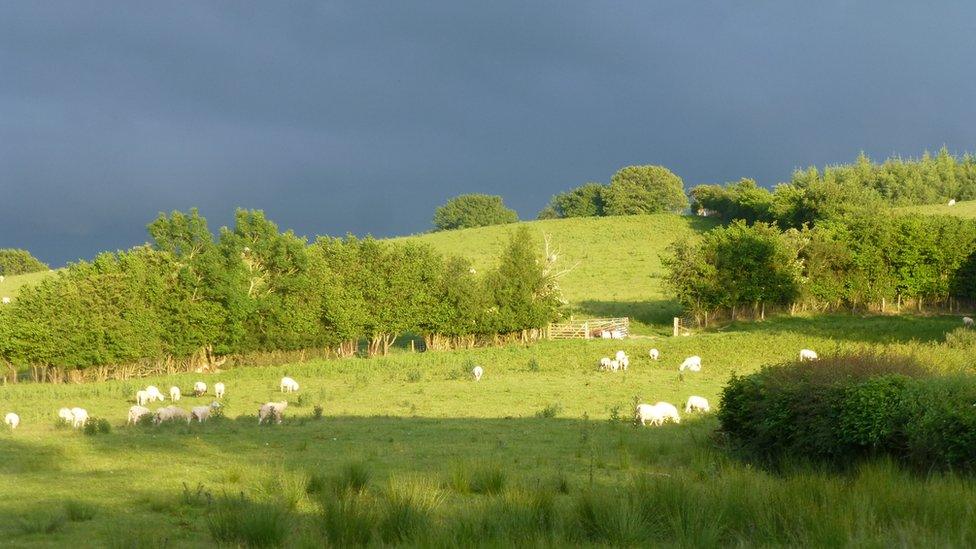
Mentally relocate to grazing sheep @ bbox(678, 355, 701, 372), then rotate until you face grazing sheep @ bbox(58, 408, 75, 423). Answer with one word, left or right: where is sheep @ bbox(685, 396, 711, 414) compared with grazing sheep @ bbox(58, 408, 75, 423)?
left
